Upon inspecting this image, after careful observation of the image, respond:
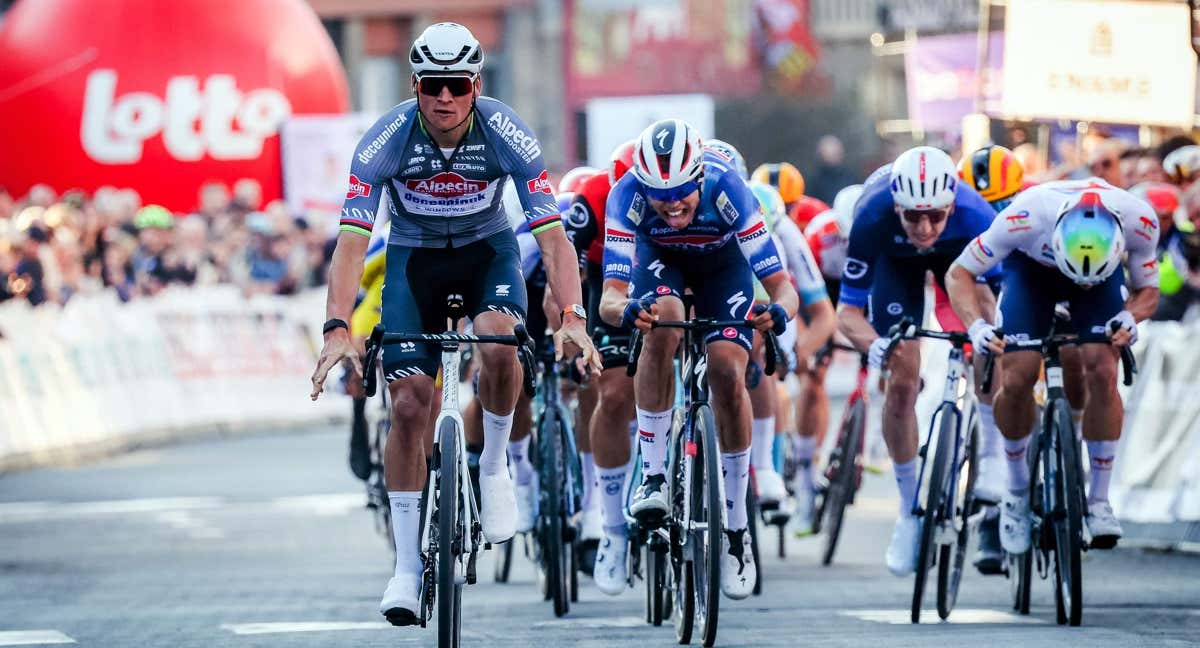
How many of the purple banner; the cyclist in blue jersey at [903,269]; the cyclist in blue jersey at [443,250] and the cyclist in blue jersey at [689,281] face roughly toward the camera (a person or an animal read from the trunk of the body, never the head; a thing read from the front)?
4

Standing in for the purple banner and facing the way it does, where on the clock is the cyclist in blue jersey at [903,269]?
The cyclist in blue jersey is roughly at 12 o'clock from the purple banner.

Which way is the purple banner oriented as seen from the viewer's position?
toward the camera

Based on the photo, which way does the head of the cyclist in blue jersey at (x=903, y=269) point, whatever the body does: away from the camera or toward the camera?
toward the camera

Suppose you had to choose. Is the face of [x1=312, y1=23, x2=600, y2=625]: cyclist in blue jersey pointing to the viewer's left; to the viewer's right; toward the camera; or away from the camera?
toward the camera

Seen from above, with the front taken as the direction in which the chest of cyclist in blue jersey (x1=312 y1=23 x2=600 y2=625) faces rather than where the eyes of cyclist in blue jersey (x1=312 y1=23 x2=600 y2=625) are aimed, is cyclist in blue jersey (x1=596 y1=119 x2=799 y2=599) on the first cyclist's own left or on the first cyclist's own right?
on the first cyclist's own left

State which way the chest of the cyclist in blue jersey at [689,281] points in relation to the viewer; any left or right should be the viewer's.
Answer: facing the viewer

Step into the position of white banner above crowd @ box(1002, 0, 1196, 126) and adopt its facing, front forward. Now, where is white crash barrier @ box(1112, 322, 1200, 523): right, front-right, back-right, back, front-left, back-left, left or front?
front

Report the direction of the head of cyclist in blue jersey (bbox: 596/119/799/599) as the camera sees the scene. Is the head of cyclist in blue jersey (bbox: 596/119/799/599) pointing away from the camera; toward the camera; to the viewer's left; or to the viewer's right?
toward the camera

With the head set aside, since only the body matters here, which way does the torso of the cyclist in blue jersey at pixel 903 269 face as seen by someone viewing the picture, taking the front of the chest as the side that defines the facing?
toward the camera

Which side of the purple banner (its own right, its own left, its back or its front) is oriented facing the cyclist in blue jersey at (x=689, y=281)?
front

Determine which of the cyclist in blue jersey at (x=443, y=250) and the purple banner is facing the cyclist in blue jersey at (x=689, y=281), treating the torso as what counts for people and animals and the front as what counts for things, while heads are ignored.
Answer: the purple banner

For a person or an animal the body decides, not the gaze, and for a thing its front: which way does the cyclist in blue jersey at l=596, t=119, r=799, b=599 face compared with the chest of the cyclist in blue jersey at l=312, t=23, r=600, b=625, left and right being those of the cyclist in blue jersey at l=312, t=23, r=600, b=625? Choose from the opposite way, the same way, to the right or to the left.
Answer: the same way

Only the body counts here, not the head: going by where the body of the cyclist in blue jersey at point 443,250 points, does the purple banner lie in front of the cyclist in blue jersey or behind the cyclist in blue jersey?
behind

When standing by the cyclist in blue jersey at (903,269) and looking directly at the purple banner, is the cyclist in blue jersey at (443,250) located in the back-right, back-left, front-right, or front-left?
back-left
